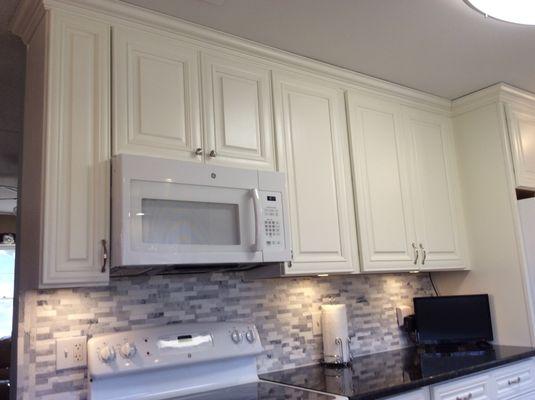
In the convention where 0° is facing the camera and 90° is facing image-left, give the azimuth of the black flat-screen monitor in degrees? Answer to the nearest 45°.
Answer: approximately 0°

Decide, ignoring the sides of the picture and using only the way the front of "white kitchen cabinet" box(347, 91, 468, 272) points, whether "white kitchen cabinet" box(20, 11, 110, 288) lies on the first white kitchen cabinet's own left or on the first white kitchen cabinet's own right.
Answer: on the first white kitchen cabinet's own right

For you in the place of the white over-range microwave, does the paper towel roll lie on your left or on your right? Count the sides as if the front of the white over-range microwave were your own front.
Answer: on your left

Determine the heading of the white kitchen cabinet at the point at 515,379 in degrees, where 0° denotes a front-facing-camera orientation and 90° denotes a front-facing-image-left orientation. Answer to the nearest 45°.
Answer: approximately 315°

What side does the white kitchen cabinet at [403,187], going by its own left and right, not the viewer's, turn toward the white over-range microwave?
right

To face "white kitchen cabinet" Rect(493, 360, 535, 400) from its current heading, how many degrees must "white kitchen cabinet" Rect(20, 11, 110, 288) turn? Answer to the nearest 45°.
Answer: approximately 45° to its left
